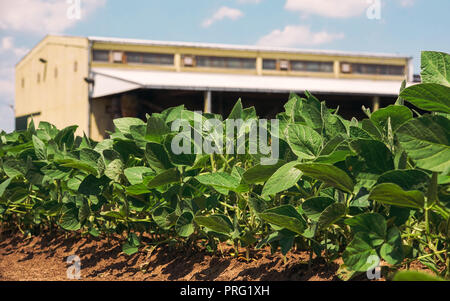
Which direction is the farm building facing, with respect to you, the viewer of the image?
facing the viewer and to the right of the viewer
